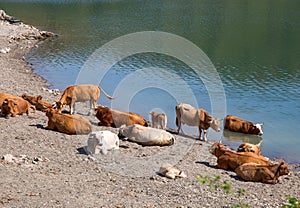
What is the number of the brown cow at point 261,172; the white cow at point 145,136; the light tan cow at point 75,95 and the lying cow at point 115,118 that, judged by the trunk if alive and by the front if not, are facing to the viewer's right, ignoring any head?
1

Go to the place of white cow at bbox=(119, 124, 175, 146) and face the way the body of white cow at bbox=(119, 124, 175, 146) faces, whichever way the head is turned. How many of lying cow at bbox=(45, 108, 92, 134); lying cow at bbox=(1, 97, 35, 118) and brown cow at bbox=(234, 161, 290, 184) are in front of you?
2

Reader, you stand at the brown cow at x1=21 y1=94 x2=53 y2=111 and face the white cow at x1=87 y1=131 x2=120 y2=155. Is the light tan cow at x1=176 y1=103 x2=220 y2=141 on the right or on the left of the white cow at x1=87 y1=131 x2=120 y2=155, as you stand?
left

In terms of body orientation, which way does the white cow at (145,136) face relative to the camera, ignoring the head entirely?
to the viewer's left

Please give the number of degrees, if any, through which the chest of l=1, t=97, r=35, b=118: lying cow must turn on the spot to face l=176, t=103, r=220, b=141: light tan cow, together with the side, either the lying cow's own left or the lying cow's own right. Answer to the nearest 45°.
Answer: approximately 135° to the lying cow's own left

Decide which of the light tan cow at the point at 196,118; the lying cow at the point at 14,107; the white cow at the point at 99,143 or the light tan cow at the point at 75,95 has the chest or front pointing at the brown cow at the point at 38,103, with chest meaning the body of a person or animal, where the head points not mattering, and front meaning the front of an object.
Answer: the light tan cow at the point at 75,95

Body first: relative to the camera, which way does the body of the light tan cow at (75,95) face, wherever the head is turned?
to the viewer's left

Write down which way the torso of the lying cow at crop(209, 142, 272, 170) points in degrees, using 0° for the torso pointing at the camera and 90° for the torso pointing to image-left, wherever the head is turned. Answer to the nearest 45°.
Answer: approximately 90°

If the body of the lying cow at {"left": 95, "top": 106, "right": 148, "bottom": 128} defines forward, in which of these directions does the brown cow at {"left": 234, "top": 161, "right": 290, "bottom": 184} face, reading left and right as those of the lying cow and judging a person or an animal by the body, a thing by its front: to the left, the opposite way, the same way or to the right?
the opposite way

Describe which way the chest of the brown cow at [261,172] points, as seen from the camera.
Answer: to the viewer's right

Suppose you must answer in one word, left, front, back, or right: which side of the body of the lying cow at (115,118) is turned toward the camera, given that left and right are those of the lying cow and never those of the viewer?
left
